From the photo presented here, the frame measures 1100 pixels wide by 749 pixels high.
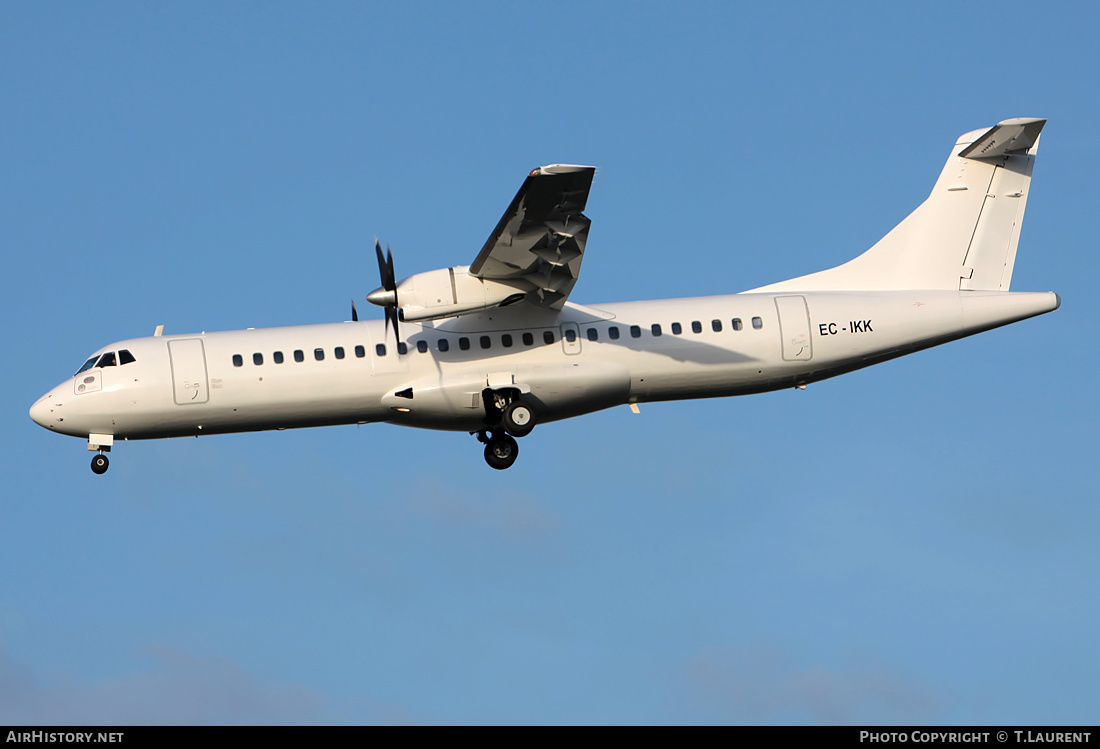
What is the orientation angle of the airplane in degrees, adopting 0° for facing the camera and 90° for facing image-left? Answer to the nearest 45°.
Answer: approximately 90°
